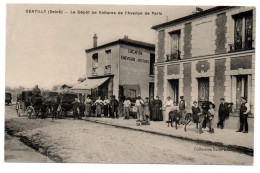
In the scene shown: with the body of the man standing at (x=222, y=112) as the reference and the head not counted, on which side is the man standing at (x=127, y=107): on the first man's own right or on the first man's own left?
on the first man's own right

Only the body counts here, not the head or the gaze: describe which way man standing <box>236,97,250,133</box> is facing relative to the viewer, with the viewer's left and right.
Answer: facing the viewer and to the left of the viewer
